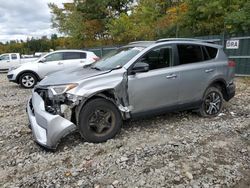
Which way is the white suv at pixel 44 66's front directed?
to the viewer's left

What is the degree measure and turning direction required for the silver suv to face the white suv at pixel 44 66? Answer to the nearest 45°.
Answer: approximately 90° to its right

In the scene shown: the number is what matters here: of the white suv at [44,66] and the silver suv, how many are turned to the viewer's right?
0

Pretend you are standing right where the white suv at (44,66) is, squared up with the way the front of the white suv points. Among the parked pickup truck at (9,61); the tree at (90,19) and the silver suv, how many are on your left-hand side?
1

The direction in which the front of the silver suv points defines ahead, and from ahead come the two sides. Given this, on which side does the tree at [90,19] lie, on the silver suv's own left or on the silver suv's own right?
on the silver suv's own right

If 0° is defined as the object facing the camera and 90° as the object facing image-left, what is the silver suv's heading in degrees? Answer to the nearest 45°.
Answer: approximately 45°

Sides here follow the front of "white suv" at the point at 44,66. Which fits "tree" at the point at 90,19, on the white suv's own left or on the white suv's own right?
on the white suv's own right

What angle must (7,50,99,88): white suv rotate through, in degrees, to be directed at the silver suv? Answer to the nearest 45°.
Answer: approximately 90° to its left
